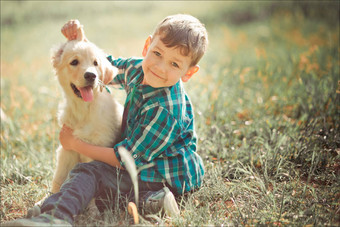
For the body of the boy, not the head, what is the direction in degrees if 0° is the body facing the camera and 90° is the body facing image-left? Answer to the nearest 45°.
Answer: approximately 45°
